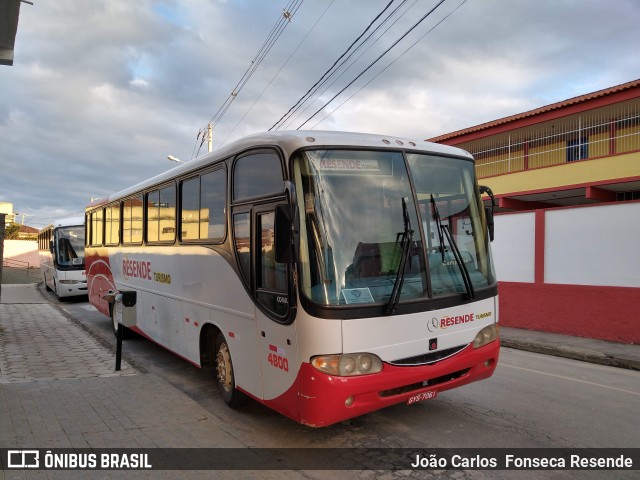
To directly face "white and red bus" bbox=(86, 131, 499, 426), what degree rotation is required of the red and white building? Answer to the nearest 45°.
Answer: approximately 45° to its left

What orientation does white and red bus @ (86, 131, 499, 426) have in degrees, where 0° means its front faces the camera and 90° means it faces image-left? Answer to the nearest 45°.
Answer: approximately 315°

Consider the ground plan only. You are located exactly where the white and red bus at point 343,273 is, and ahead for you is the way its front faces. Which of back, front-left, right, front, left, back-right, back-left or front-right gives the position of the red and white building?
left
